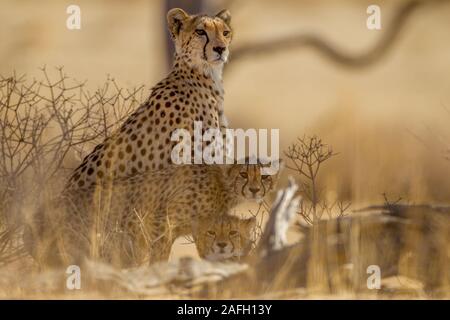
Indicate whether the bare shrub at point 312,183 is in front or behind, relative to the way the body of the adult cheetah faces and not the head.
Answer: in front

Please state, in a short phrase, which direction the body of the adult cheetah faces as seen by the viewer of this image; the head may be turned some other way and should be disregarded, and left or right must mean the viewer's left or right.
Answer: facing to the right of the viewer

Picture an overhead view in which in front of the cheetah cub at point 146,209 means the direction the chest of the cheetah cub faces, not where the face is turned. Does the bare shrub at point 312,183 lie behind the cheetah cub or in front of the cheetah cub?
in front

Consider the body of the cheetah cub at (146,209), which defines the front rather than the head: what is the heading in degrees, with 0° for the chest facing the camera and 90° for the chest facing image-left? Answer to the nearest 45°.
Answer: approximately 270°
